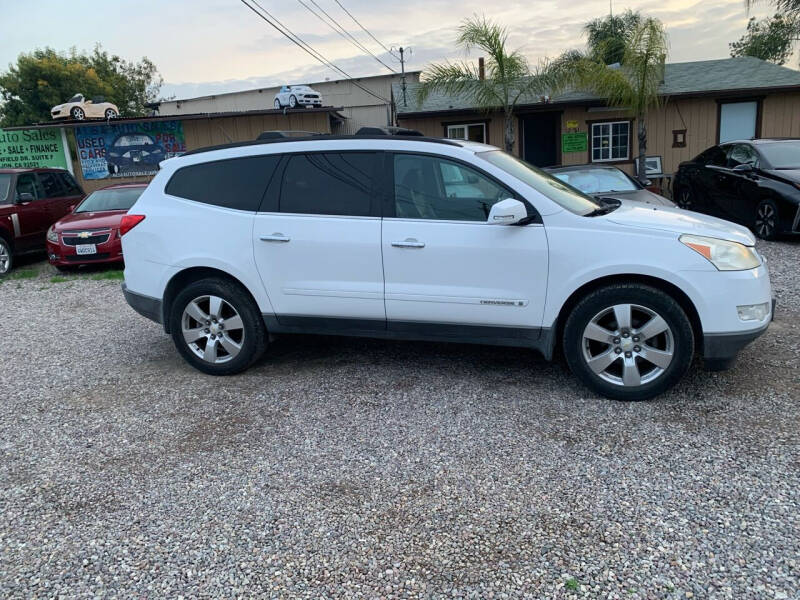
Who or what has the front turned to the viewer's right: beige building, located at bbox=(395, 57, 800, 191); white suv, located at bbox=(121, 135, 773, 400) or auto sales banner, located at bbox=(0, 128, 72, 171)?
the white suv

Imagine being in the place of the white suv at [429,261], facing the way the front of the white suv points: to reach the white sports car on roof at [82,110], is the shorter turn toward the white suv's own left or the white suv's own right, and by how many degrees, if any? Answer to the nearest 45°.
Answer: approximately 135° to the white suv's own left

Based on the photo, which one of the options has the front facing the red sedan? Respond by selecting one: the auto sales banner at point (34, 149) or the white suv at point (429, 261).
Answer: the auto sales banner

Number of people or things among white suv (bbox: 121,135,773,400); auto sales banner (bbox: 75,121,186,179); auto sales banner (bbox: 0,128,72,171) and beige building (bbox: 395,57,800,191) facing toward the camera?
3

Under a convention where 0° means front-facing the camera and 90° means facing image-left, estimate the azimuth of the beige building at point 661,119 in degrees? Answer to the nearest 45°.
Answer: approximately 0°

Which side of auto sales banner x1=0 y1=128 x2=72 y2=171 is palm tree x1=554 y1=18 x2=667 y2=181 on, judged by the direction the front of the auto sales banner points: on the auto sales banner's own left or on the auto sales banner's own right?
on the auto sales banner's own left

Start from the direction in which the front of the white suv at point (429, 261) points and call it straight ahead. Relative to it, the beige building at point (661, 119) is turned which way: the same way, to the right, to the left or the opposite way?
to the right

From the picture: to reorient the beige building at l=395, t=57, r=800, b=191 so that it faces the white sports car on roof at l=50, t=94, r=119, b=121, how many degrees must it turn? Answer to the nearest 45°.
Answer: approximately 90° to its right

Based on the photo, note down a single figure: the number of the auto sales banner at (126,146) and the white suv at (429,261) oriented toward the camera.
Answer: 1

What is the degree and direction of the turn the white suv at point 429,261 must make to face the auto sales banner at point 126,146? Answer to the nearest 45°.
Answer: approximately 135° to its left

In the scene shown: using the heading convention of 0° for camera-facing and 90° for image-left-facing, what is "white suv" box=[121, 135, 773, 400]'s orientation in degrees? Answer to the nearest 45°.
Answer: approximately 270°

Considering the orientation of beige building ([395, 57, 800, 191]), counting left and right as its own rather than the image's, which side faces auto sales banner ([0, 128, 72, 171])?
right

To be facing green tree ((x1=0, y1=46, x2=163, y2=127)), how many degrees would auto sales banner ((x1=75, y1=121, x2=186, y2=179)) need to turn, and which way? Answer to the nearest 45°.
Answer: approximately 180°

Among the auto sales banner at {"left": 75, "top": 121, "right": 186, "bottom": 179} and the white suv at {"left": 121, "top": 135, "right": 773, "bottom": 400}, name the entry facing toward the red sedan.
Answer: the auto sales banner
